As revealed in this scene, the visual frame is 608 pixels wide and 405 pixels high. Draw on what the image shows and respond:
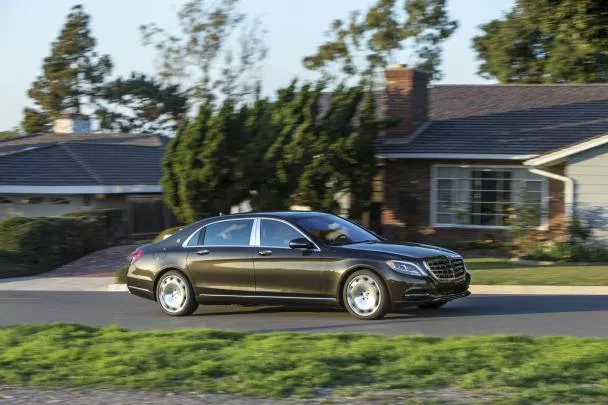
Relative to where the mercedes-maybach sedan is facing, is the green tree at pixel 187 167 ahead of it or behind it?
behind

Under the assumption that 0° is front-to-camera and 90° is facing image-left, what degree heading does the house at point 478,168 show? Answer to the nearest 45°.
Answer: approximately 0°

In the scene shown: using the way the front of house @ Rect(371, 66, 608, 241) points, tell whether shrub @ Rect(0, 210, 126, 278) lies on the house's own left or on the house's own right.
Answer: on the house's own right

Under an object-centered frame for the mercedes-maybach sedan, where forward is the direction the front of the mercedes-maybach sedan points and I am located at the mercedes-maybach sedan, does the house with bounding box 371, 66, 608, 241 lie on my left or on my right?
on my left

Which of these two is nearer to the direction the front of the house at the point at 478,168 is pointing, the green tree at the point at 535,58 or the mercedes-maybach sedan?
the mercedes-maybach sedan

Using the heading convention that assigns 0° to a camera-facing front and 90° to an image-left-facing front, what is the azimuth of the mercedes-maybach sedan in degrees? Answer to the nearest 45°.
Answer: approximately 315°

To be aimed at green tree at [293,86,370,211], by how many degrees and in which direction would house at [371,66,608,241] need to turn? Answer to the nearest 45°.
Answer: approximately 45° to its right

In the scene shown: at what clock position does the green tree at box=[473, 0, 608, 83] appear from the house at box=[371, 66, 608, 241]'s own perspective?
The green tree is roughly at 6 o'clock from the house.

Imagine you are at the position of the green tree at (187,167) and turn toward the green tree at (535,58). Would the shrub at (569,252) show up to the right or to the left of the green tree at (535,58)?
right

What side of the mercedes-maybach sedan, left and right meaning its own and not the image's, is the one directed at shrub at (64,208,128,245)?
back

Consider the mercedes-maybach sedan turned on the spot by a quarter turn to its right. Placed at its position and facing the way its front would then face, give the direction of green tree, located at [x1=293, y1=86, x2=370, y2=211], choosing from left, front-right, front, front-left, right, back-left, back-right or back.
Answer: back-right

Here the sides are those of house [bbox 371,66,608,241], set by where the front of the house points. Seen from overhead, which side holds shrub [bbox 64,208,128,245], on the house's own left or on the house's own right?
on the house's own right
